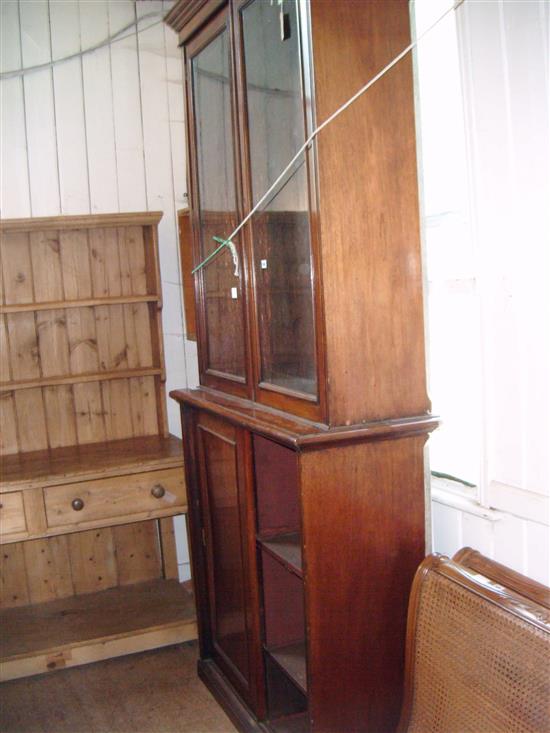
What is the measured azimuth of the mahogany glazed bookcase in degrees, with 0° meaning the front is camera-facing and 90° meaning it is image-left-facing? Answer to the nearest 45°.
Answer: approximately 45°
